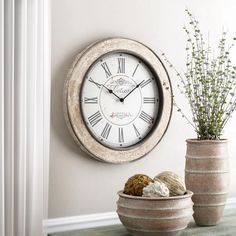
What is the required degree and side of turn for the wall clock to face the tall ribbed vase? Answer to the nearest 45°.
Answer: approximately 45° to its left

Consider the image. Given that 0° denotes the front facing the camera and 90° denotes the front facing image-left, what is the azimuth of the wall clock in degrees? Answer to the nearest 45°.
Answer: approximately 315°
